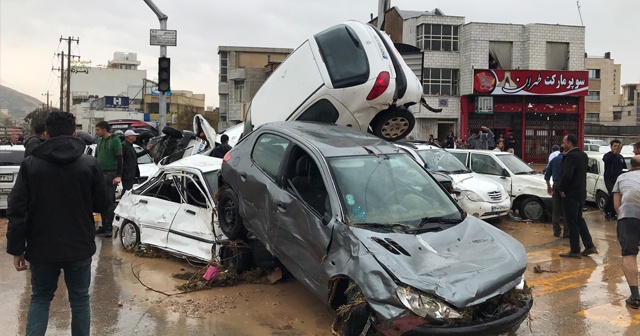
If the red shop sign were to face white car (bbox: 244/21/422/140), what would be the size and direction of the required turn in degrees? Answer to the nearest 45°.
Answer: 0° — it already faces it

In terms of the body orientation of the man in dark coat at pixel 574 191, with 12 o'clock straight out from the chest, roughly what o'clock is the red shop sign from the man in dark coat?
The red shop sign is roughly at 3 o'clock from the man in dark coat.

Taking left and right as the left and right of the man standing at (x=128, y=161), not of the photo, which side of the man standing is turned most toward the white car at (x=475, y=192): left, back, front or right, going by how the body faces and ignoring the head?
front

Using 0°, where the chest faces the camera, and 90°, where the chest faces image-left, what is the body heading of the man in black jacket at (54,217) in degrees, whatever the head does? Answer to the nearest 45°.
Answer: approximately 180°

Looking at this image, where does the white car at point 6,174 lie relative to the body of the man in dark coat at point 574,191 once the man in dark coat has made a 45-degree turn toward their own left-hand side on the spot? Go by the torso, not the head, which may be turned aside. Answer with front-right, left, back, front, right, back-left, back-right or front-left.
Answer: front-right

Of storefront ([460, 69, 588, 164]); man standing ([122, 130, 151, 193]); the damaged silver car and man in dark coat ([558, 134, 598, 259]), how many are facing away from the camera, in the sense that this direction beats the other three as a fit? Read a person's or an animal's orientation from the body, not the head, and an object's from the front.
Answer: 0

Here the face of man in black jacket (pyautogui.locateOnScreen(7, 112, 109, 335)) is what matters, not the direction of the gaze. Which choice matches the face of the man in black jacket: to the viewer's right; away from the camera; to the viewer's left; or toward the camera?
away from the camera

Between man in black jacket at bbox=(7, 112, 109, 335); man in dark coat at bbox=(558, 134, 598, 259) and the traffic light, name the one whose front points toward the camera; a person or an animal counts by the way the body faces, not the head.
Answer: the traffic light

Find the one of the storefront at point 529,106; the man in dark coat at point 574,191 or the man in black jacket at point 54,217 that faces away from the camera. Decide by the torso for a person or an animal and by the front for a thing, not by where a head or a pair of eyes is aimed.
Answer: the man in black jacket

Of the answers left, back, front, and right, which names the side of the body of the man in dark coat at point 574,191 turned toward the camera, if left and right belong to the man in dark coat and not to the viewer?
left

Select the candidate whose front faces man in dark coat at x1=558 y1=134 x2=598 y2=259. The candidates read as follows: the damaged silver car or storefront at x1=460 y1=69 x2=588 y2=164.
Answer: the storefront

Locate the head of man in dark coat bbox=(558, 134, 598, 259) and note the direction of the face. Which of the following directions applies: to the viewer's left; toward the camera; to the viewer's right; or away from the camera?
to the viewer's left

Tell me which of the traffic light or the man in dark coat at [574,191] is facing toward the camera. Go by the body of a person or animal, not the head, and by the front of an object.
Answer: the traffic light

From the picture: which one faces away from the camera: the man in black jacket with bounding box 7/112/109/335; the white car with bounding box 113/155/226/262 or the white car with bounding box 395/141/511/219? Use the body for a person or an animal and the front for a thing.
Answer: the man in black jacket

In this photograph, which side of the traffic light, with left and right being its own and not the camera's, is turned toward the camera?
front

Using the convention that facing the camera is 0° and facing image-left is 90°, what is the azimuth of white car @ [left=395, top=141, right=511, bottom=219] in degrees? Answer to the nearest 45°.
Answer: approximately 315°

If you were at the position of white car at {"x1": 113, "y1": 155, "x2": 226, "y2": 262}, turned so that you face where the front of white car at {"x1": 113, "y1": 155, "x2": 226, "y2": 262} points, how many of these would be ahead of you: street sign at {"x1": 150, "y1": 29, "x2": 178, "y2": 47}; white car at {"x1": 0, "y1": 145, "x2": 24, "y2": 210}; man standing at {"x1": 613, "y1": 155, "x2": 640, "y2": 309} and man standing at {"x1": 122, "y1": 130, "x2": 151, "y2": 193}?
1

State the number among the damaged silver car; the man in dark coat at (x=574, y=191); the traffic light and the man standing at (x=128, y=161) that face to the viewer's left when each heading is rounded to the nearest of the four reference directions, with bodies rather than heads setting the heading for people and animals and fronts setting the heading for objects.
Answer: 1

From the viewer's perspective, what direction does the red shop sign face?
toward the camera
